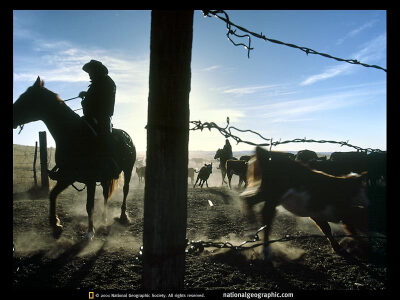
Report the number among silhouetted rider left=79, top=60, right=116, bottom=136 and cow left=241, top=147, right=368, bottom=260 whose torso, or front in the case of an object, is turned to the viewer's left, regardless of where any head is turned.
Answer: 2

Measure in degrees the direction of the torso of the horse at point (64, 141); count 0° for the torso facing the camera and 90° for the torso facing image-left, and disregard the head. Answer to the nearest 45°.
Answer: approximately 45°

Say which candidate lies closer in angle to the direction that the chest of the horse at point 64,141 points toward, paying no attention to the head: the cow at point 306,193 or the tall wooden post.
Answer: the tall wooden post

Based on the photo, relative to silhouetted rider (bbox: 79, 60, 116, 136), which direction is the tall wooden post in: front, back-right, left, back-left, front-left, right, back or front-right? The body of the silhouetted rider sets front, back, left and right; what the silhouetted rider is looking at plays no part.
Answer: left

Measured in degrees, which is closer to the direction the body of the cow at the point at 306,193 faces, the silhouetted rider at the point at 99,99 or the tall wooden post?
the silhouetted rider

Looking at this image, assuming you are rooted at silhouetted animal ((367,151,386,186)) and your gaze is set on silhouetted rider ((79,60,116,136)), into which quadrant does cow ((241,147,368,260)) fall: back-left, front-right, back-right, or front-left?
front-left

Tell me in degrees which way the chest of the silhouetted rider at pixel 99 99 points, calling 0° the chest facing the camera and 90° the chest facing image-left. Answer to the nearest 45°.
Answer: approximately 90°

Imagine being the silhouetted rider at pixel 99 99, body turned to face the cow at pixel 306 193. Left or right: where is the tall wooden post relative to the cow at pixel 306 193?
right
